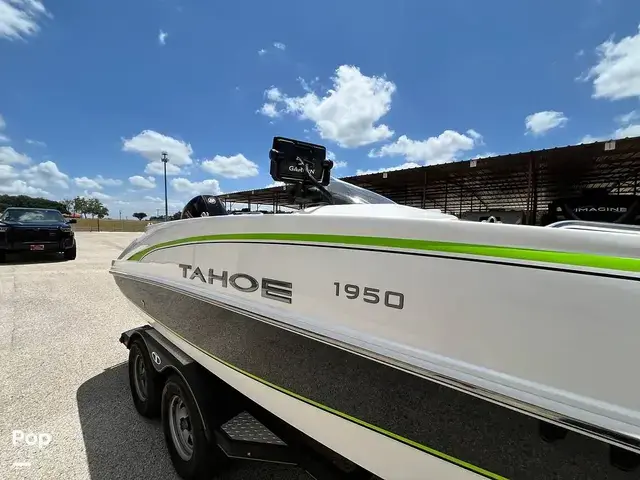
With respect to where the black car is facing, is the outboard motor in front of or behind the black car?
in front

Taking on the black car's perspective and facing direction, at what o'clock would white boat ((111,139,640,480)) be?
The white boat is roughly at 12 o'clock from the black car.

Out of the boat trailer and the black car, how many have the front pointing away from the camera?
0

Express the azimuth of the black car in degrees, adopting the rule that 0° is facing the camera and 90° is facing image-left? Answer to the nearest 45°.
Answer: approximately 0°

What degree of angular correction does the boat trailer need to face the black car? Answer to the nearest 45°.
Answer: approximately 180°

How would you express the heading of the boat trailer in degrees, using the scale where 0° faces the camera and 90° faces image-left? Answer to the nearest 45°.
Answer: approximately 315°

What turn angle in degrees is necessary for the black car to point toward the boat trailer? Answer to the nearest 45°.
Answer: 0° — it already faces it

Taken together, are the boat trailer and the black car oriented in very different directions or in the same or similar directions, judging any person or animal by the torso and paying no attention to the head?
same or similar directions
